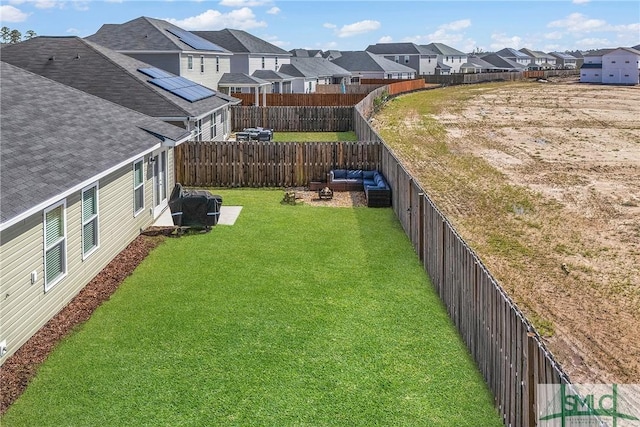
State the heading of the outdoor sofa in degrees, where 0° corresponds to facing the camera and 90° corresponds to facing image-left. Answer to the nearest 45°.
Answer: approximately 45°

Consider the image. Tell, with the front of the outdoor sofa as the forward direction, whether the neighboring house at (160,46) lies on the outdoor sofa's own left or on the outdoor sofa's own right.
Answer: on the outdoor sofa's own right

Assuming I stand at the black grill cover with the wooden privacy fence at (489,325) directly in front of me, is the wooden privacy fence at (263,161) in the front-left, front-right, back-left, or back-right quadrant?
back-left

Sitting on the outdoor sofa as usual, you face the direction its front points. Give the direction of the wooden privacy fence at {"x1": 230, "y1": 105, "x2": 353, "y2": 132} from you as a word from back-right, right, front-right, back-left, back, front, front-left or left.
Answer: back-right

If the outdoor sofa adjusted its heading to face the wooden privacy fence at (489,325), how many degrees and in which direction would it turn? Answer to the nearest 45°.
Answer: approximately 45° to its left

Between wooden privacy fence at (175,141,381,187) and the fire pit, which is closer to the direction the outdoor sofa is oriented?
the fire pit
